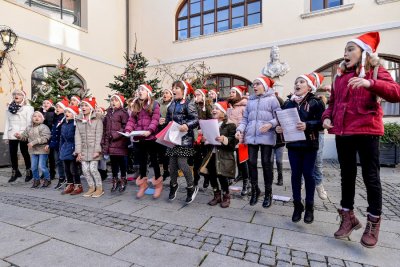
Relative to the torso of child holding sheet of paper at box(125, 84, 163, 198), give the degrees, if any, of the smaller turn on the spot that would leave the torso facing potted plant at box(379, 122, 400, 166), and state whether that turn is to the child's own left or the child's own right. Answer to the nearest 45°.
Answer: approximately 135° to the child's own left

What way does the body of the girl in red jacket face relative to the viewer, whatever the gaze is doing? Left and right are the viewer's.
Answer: facing the viewer and to the left of the viewer

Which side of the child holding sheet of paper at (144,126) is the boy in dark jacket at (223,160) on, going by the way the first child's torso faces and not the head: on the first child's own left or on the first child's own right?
on the first child's own left

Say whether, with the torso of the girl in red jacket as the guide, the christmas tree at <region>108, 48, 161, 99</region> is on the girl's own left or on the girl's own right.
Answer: on the girl's own right

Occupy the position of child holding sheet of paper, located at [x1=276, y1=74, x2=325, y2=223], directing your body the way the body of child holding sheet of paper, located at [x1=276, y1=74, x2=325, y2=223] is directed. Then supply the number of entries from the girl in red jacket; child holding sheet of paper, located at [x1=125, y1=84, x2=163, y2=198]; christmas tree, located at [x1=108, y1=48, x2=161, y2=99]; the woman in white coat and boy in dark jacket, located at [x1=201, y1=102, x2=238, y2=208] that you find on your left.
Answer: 1

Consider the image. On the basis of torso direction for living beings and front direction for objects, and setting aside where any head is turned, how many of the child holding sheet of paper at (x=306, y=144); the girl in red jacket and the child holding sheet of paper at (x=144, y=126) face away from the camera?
0

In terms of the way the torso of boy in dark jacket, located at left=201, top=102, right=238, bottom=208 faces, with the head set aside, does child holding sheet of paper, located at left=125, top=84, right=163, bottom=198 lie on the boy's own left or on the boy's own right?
on the boy's own right

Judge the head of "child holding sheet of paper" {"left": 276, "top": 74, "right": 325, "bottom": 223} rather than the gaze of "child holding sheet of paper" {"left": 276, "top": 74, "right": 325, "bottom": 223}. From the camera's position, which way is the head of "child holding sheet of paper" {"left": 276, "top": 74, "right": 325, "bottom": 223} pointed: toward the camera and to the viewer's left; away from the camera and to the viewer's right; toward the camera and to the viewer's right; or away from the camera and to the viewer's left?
toward the camera and to the viewer's left

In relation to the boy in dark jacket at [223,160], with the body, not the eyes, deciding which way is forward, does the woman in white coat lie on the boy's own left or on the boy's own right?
on the boy's own right

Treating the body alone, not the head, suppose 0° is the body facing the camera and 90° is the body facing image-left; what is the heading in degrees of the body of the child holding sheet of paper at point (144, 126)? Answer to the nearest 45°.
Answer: approximately 45°

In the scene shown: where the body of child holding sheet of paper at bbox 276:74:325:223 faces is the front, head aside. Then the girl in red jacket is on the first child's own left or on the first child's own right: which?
on the first child's own left

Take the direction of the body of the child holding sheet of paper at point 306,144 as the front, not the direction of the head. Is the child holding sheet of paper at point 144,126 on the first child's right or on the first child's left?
on the first child's right

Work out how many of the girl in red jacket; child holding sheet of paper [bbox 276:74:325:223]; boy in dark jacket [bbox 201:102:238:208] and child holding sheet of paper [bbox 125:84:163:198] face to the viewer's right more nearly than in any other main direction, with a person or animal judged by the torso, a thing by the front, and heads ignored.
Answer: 0

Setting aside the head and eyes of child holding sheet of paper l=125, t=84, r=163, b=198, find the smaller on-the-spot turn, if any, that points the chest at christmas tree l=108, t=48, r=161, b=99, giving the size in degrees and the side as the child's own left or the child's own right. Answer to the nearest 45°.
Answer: approximately 135° to the child's own right
